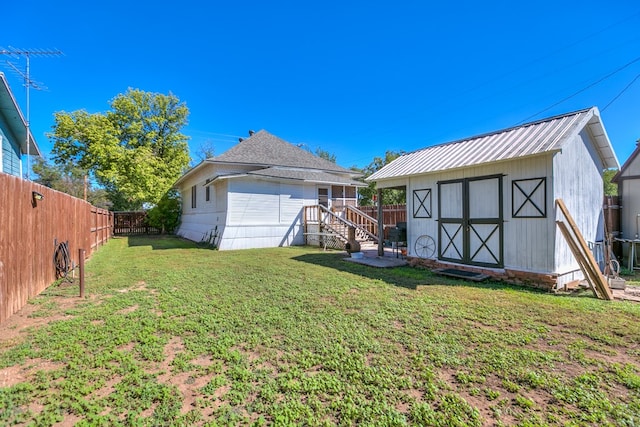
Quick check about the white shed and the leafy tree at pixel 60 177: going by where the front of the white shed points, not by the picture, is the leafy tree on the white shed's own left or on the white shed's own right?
on the white shed's own right

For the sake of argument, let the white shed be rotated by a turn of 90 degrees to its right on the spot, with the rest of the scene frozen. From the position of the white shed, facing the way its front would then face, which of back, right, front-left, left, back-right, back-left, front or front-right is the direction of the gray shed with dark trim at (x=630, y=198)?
right

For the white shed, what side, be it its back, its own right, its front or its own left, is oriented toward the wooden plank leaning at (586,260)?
left

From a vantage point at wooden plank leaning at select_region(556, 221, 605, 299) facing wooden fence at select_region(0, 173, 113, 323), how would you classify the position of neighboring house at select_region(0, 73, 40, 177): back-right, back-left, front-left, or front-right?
front-right

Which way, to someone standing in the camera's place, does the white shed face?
facing the viewer and to the left of the viewer

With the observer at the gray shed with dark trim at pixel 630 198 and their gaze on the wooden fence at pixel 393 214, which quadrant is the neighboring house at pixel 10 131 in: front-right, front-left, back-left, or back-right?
front-left

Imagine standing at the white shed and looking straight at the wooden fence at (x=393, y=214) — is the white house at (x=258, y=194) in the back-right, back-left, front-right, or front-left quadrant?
front-left

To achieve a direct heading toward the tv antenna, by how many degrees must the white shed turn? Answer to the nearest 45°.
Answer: approximately 45° to its right

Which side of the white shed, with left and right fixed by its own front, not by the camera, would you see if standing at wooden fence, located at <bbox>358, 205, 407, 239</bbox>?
right

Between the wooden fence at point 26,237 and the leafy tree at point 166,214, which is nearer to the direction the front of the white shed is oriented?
the wooden fence

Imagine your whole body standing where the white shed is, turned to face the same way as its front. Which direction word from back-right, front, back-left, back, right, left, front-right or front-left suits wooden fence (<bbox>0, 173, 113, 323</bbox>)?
front

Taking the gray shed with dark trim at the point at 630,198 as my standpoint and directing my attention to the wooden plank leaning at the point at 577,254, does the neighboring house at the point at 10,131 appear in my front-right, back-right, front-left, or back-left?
front-right
